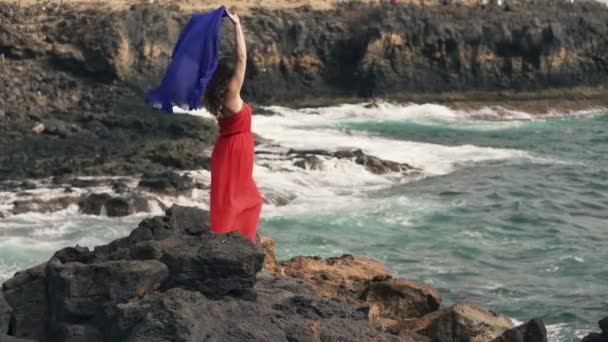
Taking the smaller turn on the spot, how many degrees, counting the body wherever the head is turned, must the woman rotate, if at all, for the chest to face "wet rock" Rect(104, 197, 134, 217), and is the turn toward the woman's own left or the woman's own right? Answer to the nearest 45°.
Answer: approximately 45° to the woman's own left

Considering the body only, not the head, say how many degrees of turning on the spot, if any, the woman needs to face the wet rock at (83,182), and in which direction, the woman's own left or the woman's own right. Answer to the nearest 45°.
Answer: approximately 45° to the woman's own left

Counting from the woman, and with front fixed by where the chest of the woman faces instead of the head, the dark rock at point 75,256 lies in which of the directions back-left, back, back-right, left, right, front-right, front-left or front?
back-left

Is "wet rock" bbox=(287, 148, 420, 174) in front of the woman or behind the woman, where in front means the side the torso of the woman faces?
in front

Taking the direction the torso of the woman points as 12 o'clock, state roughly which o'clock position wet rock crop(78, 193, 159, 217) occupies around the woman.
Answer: The wet rock is roughly at 10 o'clock from the woman.

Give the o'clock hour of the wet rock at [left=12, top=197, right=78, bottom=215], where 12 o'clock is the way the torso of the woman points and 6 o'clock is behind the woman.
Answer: The wet rock is roughly at 10 o'clock from the woman.

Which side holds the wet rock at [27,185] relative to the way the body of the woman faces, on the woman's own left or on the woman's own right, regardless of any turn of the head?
on the woman's own left

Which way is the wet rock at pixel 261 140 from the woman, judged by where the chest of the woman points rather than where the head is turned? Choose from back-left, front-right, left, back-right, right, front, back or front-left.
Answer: front-left
